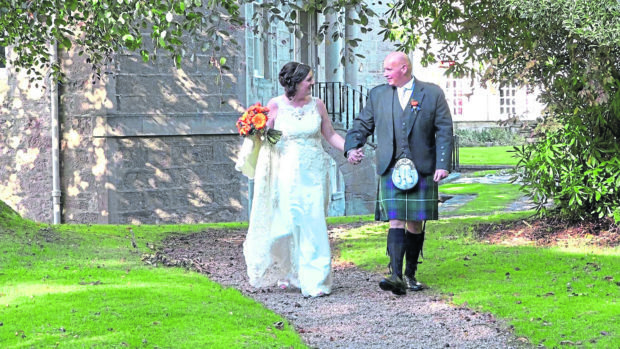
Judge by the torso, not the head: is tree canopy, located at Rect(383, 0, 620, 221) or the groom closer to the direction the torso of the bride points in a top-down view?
the groom

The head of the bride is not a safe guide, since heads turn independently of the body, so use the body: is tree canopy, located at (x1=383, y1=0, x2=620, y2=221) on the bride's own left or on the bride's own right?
on the bride's own left

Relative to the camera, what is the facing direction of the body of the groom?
toward the camera

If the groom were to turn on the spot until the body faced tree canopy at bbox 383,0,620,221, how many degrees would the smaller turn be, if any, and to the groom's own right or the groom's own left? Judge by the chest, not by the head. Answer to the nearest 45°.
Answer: approximately 135° to the groom's own left

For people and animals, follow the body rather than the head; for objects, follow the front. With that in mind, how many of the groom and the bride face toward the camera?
2

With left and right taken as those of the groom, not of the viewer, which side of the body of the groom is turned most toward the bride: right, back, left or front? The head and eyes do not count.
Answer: right

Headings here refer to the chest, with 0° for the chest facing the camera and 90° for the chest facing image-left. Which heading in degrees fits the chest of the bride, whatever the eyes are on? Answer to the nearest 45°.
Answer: approximately 0°

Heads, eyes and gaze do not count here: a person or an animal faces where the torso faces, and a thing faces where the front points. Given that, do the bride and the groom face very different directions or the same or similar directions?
same or similar directions
